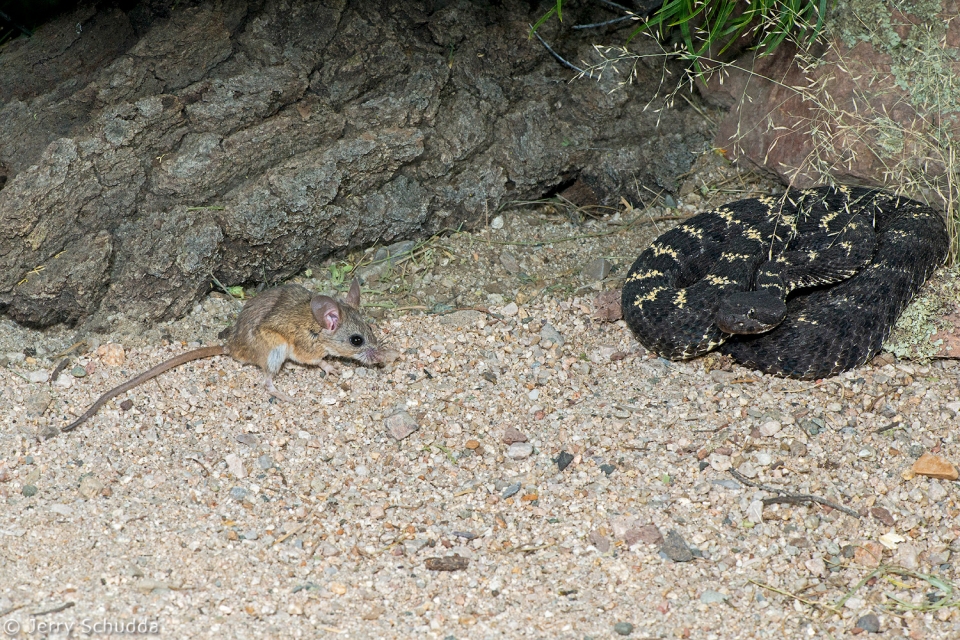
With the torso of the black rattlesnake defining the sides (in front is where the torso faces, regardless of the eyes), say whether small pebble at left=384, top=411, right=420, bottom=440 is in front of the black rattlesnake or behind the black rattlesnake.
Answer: in front

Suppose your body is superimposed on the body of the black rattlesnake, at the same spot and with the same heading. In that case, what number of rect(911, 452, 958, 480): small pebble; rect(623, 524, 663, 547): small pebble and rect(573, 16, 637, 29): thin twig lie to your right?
1

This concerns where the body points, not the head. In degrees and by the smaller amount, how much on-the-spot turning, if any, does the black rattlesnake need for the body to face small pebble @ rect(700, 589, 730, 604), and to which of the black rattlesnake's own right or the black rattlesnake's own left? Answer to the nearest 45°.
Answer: approximately 45° to the black rattlesnake's own left

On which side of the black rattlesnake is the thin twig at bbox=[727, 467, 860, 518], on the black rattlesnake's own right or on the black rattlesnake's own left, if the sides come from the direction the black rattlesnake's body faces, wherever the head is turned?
on the black rattlesnake's own left

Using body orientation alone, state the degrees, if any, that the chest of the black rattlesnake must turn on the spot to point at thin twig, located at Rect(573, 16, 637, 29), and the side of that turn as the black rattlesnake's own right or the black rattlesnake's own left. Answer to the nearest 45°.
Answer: approximately 90° to the black rattlesnake's own right

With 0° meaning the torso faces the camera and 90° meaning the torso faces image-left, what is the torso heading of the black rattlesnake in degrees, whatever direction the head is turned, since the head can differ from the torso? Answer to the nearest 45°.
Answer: approximately 45°

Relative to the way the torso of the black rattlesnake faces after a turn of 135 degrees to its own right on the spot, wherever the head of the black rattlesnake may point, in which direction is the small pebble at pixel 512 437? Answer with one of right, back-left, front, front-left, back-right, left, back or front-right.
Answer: back-left

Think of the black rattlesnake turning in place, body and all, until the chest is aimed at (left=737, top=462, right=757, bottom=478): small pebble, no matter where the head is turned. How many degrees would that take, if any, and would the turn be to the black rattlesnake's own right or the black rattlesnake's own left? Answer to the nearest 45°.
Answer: approximately 45° to the black rattlesnake's own left

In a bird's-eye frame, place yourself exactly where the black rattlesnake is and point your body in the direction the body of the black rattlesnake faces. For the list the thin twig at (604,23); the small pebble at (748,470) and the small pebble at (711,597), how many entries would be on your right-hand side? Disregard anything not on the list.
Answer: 1

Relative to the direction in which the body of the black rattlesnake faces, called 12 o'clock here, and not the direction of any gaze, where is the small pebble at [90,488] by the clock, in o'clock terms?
The small pebble is roughly at 12 o'clock from the black rattlesnake.

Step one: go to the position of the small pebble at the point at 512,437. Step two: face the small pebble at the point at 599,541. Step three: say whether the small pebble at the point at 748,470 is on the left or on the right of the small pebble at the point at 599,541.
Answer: left

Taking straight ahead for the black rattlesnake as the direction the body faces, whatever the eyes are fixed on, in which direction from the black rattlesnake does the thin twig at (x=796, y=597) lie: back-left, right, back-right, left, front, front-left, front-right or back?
front-left

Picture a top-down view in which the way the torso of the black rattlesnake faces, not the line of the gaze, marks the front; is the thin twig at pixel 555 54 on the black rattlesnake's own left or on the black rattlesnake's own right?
on the black rattlesnake's own right

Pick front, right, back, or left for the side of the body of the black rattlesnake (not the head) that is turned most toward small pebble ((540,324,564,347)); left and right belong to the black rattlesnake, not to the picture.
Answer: front

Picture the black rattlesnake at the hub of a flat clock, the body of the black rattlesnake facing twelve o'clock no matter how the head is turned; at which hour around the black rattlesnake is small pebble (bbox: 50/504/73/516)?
The small pebble is roughly at 12 o'clock from the black rattlesnake.
